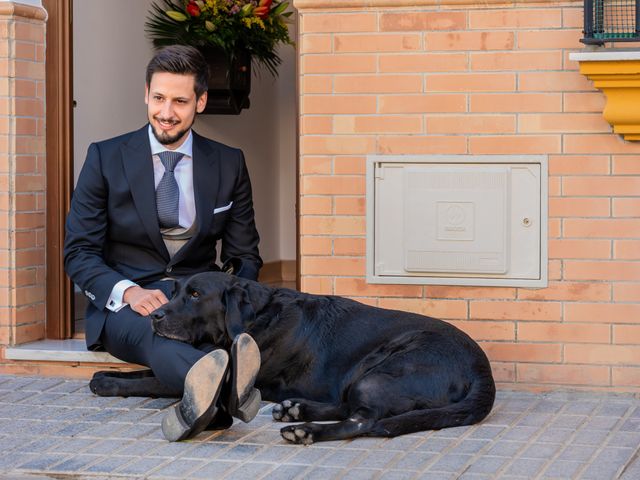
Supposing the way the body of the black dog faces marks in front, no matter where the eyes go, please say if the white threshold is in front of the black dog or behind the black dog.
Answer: in front

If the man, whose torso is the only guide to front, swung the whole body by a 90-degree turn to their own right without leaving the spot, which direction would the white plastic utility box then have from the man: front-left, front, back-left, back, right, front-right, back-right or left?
back

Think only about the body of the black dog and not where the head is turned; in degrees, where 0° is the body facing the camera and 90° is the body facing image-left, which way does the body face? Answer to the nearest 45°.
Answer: approximately 90°

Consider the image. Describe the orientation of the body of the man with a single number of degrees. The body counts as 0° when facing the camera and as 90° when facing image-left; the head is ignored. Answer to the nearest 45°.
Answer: approximately 0°

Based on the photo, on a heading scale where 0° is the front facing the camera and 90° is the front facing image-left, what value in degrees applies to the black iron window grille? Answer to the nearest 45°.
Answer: approximately 0°

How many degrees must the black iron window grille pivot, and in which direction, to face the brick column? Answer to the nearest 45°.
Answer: approximately 90° to its right

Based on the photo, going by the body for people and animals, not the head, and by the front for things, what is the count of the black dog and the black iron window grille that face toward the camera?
1

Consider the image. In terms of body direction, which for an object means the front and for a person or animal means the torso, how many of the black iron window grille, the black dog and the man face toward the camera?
2
